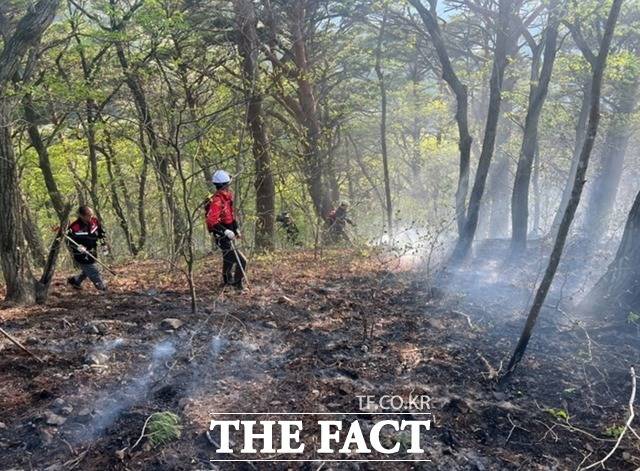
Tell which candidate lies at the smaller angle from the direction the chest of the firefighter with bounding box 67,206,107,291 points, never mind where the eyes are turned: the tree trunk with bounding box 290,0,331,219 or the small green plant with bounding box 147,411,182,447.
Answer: the small green plant

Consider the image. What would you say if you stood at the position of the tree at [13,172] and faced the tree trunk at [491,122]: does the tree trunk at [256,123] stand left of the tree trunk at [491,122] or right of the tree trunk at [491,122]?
left

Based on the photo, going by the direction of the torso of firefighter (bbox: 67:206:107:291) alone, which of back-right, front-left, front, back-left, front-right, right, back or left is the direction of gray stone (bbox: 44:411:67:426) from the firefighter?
front-right

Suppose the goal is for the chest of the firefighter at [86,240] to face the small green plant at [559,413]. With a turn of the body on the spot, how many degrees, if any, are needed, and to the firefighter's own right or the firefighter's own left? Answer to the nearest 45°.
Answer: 0° — they already face it

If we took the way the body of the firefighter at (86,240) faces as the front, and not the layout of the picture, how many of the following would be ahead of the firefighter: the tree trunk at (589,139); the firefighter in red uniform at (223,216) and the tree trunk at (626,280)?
3
